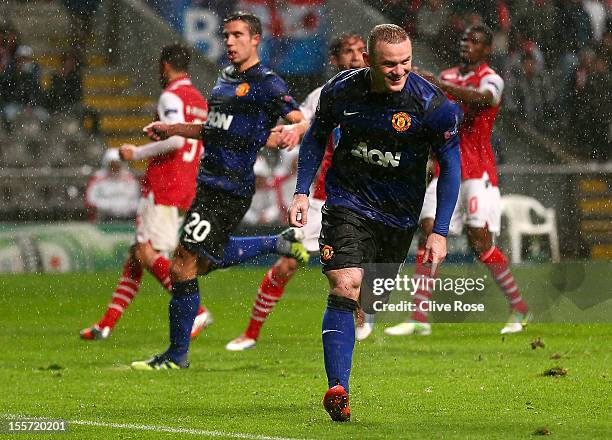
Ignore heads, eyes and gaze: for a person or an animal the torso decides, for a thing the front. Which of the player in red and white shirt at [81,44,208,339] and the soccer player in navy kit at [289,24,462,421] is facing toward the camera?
the soccer player in navy kit

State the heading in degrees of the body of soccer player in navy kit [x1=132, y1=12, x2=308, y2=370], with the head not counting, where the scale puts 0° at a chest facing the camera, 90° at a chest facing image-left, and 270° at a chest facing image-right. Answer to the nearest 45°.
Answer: approximately 45°

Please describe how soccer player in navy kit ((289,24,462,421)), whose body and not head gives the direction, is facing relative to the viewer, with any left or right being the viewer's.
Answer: facing the viewer

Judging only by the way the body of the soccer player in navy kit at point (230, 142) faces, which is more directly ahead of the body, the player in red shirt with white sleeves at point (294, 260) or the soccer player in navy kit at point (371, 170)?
the soccer player in navy kit

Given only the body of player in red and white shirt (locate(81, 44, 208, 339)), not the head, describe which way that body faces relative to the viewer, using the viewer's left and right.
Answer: facing away from the viewer and to the left of the viewer

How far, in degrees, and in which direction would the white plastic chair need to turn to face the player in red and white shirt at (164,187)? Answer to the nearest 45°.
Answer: approximately 135° to its right

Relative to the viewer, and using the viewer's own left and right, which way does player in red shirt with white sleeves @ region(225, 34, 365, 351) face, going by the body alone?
facing the viewer and to the left of the viewer

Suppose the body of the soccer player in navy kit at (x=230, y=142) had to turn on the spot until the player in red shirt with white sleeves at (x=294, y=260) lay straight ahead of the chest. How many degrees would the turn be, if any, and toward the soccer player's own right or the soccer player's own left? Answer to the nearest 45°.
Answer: approximately 180°
